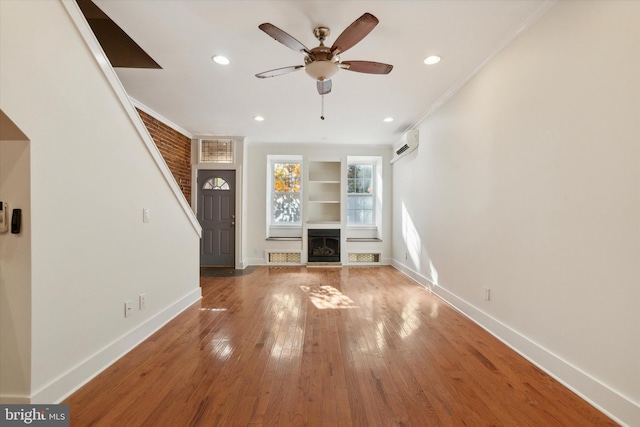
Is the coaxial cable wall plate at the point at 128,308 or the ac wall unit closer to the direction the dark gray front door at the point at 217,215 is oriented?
the coaxial cable wall plate

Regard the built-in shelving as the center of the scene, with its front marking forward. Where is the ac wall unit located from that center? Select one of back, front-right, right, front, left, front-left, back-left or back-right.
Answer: front-left

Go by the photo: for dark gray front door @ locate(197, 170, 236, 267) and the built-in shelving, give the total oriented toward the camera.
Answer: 2

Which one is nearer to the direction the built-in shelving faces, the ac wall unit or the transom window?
the ac wall unit

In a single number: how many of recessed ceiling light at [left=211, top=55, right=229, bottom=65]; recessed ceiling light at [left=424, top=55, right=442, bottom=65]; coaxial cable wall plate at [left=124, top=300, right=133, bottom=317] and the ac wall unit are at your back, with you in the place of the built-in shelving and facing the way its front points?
0

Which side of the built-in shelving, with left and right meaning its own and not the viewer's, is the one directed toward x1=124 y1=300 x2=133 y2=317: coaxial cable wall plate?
front

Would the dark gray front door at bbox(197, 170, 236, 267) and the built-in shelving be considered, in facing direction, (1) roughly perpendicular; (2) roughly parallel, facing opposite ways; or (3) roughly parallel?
roughly parallel

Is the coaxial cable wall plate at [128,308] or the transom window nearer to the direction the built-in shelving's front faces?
the coaxial cable wall plate

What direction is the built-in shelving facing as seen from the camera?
toward the camera

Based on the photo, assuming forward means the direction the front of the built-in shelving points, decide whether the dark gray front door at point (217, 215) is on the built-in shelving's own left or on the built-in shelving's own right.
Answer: on the built-in shelving's own right

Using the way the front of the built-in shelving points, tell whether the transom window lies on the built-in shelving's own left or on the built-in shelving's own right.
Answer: on the built-in shelving's own right

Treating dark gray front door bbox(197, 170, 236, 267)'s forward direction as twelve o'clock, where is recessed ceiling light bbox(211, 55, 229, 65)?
The recessed ceiling light is roughly at 12 o'clock from the dark gray front door.

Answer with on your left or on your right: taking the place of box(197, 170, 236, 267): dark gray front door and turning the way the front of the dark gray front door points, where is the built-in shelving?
on your left
